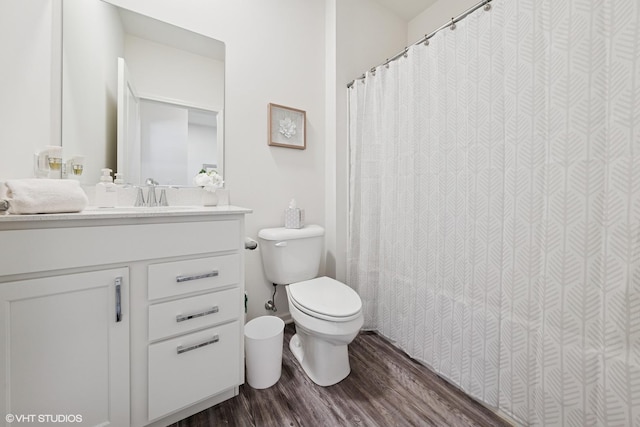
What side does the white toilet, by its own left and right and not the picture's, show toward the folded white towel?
right

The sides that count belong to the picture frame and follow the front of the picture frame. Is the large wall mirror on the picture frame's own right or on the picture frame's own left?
on the picture frame's own right

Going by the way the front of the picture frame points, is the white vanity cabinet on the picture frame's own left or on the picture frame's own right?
on the picture frame's own right

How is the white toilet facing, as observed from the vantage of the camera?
facing the viewer and to the right of the viewer

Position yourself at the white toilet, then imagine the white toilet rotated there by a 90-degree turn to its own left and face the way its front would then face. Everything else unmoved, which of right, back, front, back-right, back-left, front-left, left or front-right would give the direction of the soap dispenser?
back-left

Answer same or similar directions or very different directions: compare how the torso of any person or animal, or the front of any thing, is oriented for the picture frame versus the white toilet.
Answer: same or similar directions

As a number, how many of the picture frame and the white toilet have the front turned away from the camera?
0
